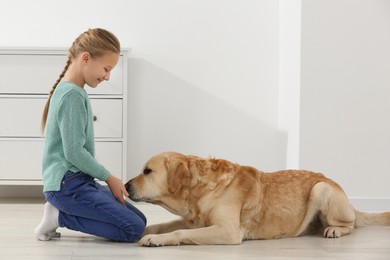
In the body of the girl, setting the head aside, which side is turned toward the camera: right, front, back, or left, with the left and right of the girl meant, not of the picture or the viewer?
right

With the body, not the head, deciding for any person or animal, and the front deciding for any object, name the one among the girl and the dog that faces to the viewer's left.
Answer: the dog

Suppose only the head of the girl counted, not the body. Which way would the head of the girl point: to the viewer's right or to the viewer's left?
to the viewer's right

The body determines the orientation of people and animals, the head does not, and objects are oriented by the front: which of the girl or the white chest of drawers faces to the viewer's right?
the girl

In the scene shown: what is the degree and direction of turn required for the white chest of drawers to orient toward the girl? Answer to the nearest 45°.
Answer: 0° — it already faces them

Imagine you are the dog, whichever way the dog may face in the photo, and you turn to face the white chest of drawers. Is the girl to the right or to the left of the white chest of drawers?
left

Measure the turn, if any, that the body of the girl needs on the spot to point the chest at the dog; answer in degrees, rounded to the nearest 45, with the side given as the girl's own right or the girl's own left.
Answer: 0° — they already face it

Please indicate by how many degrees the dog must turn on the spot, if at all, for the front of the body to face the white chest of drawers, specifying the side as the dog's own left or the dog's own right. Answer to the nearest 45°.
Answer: approximately 45° to the dog's own right

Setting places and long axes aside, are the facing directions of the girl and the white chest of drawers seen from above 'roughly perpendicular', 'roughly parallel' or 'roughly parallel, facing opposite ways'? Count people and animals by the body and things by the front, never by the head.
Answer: roughly perpendicular

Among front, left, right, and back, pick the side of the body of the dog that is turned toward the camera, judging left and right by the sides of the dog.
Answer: left

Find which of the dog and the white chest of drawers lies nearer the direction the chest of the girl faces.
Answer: the dog

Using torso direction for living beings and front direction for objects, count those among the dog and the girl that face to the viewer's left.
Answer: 1
